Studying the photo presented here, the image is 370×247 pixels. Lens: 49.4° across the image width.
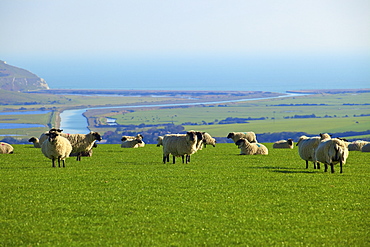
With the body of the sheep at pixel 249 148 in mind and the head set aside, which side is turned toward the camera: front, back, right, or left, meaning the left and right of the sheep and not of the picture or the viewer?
left

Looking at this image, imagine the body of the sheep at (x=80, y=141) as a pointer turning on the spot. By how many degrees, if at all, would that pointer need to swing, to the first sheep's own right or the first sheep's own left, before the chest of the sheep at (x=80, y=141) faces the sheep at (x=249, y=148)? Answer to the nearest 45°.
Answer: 0° — it already faces it

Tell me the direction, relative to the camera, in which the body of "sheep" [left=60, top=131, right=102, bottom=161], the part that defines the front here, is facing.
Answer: to the viewer's right

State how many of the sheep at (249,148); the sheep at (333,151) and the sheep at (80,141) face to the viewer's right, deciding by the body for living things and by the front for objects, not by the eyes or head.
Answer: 1

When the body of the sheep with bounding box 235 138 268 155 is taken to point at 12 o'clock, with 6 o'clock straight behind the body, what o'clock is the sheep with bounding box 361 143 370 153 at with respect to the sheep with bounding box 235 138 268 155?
the sheep with bounding box 361 143 370 153 is roughly at 5 o'clock from the sheep with bounding box 235 138 268 155.

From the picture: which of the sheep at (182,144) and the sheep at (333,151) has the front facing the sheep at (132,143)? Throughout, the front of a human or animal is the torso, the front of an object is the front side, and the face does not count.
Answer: the sheep at (333,151)

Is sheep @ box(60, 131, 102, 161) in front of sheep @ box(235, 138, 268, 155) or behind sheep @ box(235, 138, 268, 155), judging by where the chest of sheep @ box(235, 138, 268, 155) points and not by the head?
in front

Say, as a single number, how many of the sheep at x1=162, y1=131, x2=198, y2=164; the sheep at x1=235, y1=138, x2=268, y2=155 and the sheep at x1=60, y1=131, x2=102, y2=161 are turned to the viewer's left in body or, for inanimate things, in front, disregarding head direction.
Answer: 1

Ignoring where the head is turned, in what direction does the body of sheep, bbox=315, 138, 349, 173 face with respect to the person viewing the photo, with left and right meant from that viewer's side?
facing away from the viewer and to the left of the viewer
